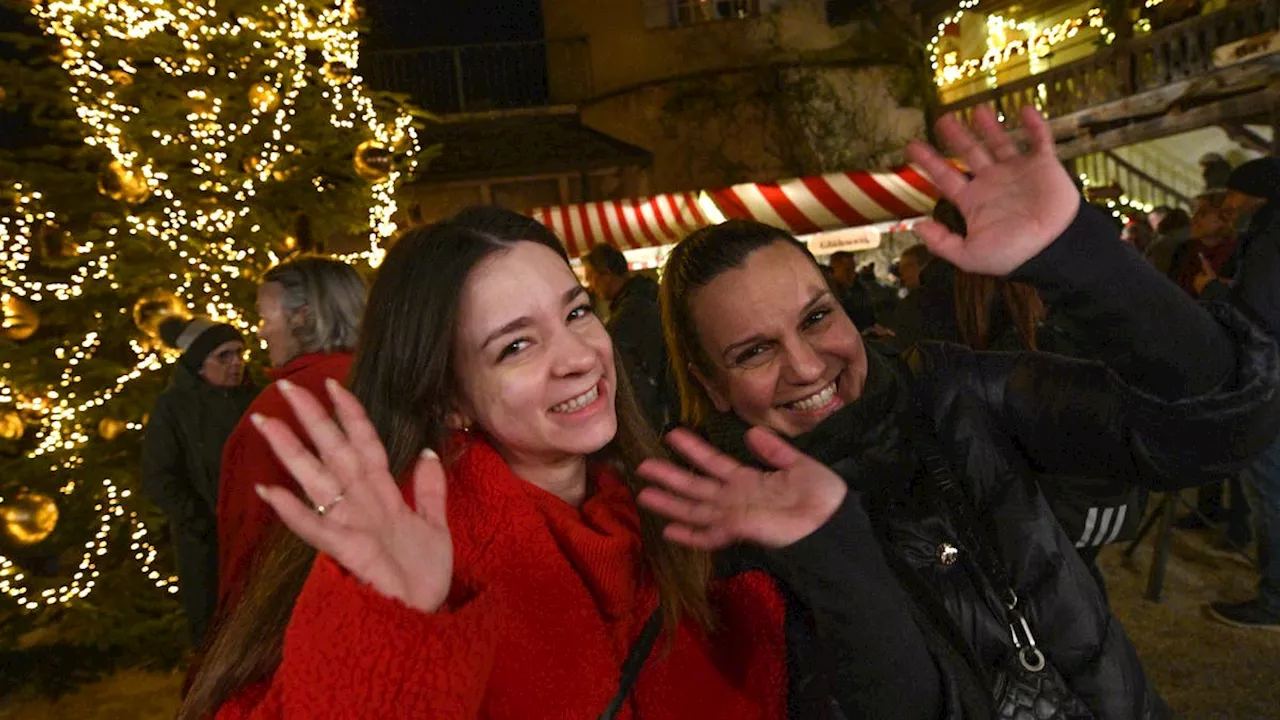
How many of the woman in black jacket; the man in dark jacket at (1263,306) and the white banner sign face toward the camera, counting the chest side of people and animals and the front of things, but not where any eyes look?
2

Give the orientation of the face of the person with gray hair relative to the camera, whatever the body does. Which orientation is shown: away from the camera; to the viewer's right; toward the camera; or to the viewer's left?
to the viewer's left

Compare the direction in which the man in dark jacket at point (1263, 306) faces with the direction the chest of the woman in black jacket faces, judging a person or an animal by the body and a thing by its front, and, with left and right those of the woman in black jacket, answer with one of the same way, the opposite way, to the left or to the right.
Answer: to the right

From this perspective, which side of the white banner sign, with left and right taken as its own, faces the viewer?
front

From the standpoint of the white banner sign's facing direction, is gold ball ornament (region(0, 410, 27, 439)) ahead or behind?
ahead

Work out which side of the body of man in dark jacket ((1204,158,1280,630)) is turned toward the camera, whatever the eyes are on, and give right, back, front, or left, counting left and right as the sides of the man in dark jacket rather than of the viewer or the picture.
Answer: left

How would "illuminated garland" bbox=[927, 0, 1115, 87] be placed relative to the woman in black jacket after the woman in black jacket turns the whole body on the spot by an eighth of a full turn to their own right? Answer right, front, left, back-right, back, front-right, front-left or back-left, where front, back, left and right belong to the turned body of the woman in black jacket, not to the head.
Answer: back-right

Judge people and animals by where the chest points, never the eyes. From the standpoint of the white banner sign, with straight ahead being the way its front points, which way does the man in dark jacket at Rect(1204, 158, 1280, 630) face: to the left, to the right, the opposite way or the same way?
to the right

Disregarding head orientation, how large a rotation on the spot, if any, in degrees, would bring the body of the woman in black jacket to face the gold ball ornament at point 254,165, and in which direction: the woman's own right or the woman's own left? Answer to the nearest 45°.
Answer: approximately 135° to the woman's own right

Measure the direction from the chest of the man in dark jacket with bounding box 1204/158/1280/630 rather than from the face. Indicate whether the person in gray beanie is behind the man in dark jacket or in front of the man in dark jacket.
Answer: in front

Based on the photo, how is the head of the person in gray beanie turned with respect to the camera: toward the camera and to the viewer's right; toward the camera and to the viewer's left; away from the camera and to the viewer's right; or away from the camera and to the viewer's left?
toward the camera and to the viewer's right
